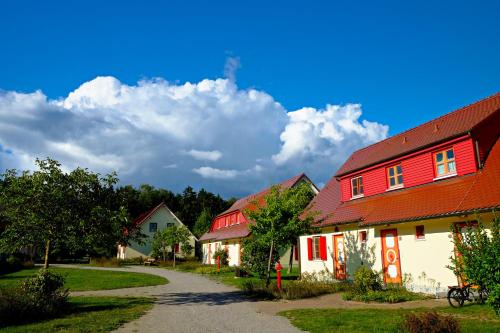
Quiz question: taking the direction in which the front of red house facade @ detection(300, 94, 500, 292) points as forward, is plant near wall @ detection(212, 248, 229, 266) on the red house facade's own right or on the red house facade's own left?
on the red house facade's own right

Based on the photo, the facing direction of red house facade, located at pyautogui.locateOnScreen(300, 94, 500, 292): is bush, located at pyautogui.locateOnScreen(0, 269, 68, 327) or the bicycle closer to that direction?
the bush

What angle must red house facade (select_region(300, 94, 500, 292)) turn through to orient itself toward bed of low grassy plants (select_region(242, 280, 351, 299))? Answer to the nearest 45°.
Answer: approximately 45° to its right

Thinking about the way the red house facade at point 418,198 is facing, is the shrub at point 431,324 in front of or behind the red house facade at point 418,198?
in front

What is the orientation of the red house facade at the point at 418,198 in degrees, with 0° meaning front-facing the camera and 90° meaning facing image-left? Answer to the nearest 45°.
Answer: approximately 45°

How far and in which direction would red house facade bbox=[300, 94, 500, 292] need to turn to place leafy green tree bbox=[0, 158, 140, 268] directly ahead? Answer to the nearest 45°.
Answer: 0° — it already faces it

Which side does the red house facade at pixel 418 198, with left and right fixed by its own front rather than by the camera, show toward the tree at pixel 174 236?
right
